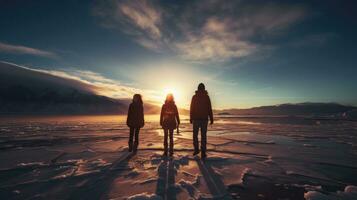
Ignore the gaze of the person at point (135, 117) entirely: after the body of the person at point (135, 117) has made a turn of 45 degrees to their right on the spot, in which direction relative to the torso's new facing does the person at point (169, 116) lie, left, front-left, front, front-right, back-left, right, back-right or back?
right

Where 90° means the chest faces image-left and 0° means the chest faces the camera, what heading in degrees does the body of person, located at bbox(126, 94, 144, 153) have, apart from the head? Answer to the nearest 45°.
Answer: approximately 180°

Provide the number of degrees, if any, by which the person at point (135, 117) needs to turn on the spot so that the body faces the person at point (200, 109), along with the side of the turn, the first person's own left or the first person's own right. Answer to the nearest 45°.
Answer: approximately 135° to the first person's own right

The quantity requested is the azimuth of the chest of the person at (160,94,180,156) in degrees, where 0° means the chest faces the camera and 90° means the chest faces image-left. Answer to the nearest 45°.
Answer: approximately 180°

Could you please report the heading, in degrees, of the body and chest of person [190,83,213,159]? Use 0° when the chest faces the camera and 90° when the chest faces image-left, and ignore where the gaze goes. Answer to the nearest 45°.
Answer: approximately 180°
